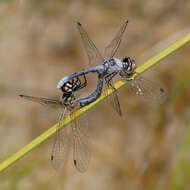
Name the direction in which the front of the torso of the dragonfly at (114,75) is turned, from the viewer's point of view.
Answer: to the viewer's right
